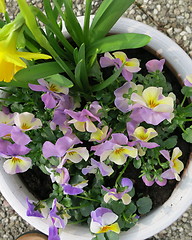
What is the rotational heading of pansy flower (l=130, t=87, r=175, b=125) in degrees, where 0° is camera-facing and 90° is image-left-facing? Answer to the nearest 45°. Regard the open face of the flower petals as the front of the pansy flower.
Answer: approximately 0°

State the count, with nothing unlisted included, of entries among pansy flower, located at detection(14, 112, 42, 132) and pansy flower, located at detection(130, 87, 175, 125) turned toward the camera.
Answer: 2

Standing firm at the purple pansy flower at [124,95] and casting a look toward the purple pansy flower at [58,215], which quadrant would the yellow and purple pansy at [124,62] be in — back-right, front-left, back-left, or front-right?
back-right
